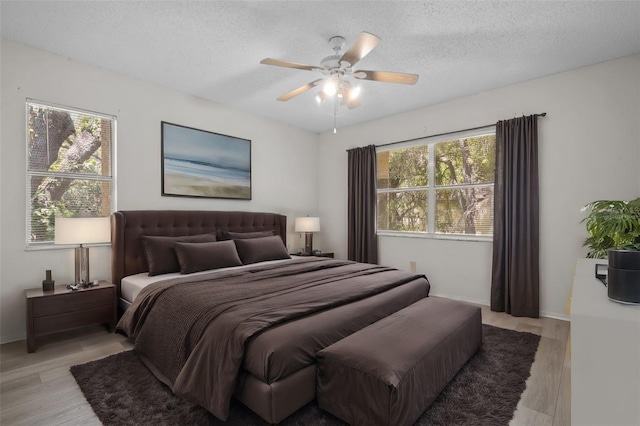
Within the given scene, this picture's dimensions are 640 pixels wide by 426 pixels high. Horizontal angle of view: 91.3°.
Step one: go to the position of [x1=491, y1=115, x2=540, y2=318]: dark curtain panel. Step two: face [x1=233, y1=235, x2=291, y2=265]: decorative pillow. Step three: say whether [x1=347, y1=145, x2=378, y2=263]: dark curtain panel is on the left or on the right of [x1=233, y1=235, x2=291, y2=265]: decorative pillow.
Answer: right

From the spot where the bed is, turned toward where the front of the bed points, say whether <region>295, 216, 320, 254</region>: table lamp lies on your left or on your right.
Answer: on your left

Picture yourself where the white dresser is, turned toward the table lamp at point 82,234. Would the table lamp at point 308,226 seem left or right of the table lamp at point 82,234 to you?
right

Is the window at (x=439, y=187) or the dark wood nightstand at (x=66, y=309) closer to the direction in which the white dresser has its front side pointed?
the dark wood nightstand

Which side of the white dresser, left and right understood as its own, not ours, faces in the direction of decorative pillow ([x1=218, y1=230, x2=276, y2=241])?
front

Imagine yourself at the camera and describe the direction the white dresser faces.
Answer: facing to the left of the viewer

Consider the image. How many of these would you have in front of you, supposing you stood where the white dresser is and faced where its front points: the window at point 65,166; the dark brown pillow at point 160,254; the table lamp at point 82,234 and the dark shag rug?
4

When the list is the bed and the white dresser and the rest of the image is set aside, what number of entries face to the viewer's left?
1

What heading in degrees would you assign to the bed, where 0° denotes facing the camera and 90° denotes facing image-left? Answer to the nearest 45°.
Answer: approximately 315°

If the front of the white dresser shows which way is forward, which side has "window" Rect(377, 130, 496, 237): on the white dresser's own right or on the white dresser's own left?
on the white dresser's own right

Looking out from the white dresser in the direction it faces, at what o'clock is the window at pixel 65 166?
The window is roughly at 12 o'clock from the white dresser.

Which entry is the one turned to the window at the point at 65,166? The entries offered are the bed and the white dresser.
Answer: the white dresser

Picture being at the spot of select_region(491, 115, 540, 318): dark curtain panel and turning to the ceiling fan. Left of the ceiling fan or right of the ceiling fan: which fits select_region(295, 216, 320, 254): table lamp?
right

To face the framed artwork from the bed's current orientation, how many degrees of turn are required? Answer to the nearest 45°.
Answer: approximately 135° to its left

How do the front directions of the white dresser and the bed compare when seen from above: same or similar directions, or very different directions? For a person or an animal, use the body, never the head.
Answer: very different directions

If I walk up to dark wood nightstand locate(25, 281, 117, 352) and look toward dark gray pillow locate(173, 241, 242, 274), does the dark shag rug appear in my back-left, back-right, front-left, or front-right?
front-right

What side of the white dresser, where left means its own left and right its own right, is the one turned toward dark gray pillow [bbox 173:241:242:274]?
front
